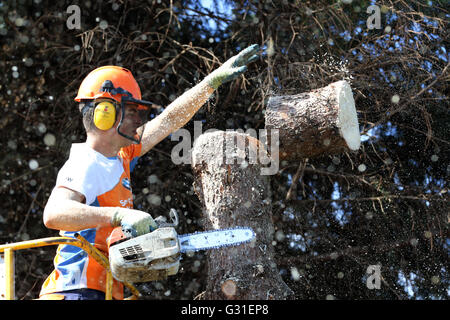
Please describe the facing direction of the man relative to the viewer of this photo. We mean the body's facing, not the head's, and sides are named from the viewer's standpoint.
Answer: facing to the right of the viewer

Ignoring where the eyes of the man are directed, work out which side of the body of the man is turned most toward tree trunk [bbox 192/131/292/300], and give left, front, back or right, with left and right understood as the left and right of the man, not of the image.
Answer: front

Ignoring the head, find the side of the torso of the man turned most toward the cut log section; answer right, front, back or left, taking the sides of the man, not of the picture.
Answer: front

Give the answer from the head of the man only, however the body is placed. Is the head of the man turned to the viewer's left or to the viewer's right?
to the viewer's right
